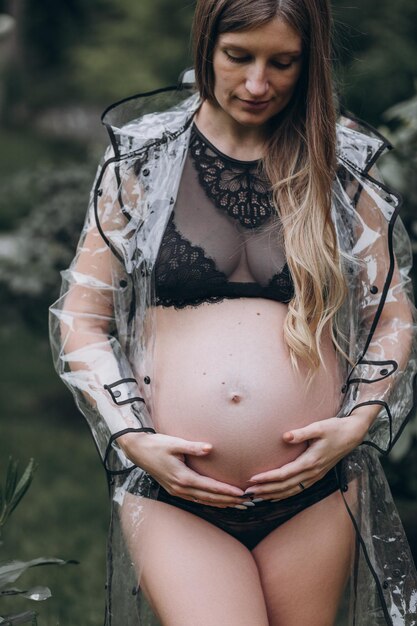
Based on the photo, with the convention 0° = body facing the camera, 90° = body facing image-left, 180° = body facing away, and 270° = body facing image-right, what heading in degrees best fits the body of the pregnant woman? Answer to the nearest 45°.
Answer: approximately 0°

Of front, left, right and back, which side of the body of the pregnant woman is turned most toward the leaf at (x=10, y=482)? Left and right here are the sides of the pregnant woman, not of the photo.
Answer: right
